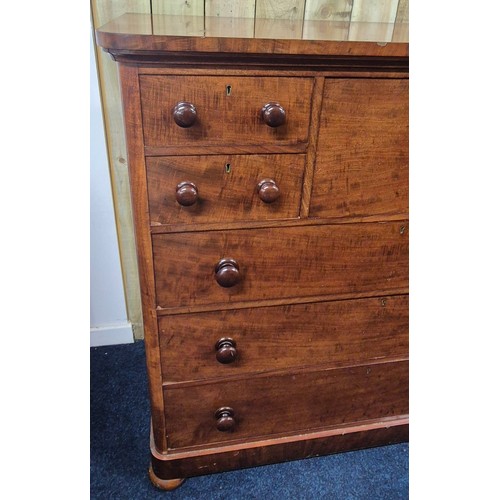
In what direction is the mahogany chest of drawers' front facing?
toward the camera
